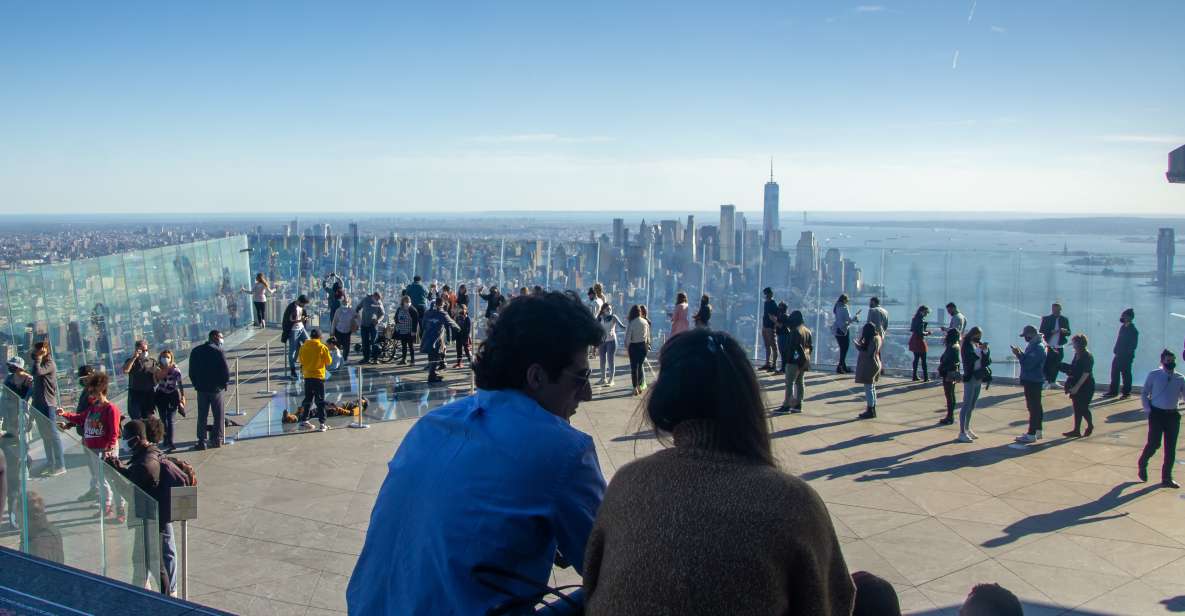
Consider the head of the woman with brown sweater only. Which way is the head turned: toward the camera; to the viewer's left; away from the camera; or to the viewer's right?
away from the camera

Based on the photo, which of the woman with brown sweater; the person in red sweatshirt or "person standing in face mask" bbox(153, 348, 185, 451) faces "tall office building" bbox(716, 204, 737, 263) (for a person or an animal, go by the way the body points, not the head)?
the woman with brown sweater

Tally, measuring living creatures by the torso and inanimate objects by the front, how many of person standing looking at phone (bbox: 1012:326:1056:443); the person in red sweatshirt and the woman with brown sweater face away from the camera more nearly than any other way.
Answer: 1

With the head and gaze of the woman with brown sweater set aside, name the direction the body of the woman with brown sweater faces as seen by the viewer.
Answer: away from the camera

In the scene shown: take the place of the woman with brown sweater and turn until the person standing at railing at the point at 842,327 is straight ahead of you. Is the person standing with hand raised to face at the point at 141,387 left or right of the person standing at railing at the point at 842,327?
left

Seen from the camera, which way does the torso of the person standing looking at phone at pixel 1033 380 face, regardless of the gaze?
to the viewer's left

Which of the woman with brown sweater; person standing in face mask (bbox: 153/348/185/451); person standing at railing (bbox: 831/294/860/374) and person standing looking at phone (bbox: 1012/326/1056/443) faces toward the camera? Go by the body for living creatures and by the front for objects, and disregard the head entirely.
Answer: person standing in face mask (bbox: 153/348/185/451)

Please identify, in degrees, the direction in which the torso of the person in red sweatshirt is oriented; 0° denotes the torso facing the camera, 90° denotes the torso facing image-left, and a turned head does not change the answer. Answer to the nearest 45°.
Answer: approximately 45°

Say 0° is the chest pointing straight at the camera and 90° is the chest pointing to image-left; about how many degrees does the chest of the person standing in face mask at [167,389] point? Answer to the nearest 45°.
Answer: approximately 0°

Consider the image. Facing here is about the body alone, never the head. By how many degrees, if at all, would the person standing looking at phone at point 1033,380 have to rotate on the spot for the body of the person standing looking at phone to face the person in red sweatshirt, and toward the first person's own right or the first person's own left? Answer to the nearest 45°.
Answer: approximately 45° to the first person's own left

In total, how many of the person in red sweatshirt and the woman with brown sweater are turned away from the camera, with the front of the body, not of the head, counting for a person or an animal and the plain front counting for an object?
1

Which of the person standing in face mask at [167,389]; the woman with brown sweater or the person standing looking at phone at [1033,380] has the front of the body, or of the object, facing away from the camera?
the woman with brown sweater
